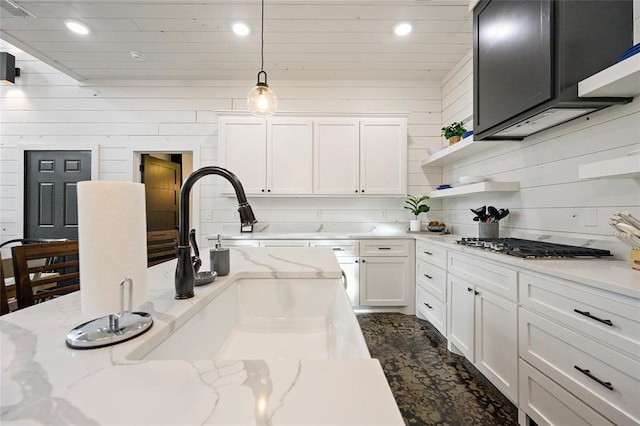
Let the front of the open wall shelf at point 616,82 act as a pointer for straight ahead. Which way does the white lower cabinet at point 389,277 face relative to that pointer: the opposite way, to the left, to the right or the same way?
to the left

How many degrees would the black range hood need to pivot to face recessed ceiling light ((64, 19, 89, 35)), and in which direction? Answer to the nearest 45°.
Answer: approximately 45° to its right

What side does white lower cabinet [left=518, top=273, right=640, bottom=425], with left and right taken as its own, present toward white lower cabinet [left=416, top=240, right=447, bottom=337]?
right

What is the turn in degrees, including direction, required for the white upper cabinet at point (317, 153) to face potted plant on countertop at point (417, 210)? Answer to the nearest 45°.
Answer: approximately 90° to its left

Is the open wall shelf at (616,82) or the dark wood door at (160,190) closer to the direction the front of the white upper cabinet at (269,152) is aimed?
the open wall shelf

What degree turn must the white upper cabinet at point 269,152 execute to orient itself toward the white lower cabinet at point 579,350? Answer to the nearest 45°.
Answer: approximately 45° to its left

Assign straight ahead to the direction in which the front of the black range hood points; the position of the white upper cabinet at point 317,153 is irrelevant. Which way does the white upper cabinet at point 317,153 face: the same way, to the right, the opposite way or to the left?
to the left

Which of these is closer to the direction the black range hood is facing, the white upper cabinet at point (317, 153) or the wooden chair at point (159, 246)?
the wooden chair

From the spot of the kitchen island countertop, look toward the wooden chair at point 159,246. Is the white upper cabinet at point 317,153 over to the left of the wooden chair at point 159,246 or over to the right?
right
